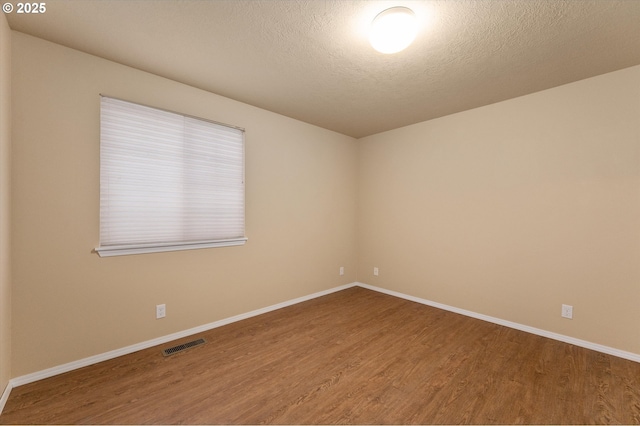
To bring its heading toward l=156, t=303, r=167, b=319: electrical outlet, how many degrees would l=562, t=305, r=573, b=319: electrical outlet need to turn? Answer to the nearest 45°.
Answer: approximately 45° to its right

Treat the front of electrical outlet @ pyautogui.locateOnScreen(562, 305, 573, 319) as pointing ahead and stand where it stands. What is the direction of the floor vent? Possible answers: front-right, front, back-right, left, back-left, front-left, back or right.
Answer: front-right

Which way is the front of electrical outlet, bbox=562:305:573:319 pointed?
toward the camera
